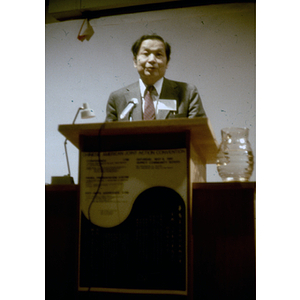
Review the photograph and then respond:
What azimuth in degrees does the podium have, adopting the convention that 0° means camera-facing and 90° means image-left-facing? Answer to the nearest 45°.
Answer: approximately 0°

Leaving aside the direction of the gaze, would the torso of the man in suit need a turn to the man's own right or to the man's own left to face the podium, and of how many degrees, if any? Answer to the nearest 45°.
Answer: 0° — they already face it

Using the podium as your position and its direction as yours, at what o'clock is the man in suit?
The man in suit is roughly at 6 o'clock from the podium.

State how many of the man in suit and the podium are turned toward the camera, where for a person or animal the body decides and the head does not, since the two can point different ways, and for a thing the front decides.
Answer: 2

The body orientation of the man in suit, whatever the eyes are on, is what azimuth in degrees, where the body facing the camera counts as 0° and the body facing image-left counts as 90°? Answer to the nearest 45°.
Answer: approximately 0°
